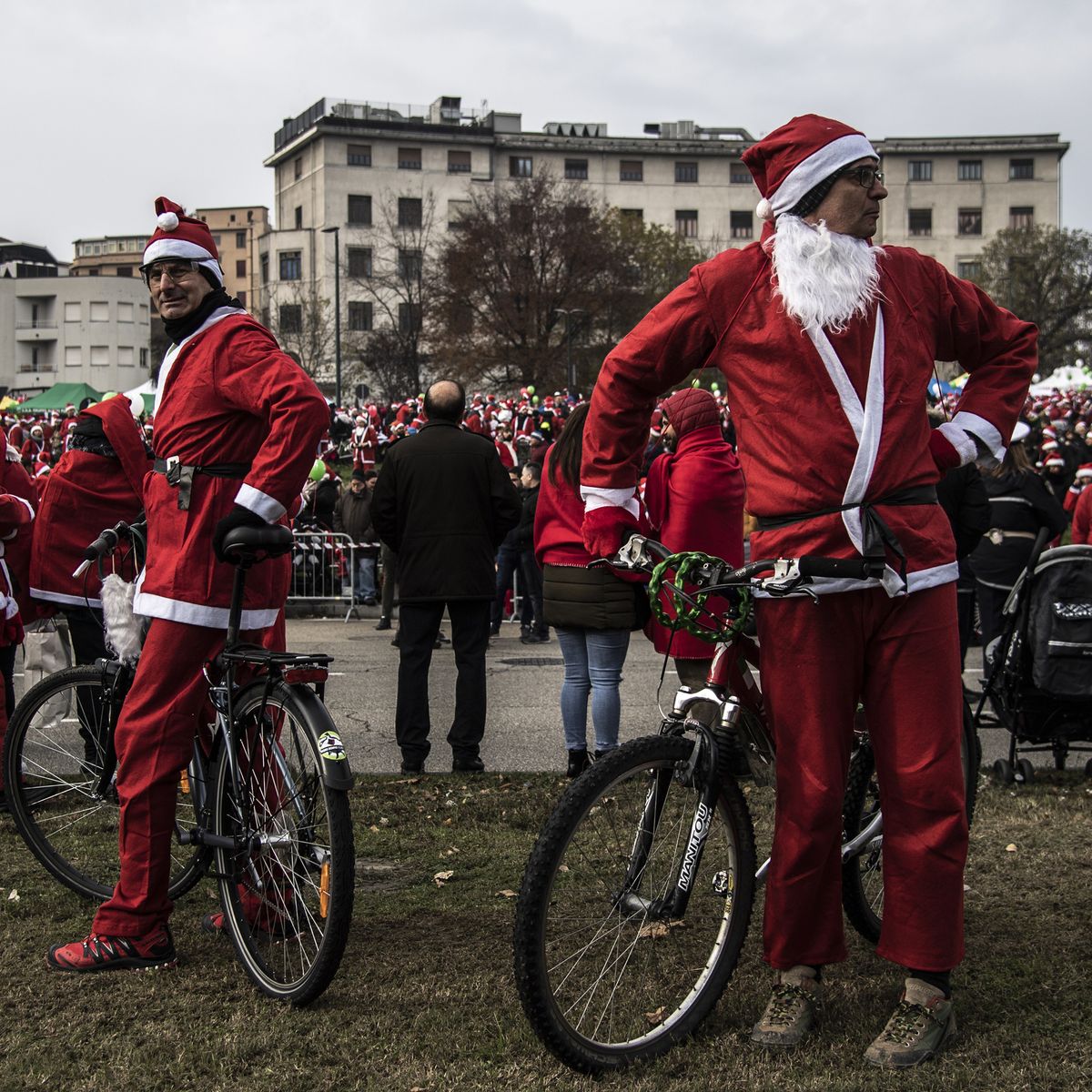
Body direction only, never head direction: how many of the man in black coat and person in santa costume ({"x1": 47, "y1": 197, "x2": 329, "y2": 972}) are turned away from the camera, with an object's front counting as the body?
1

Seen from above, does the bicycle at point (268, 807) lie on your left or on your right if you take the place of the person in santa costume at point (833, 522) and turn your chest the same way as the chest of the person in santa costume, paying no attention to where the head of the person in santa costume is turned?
on your right

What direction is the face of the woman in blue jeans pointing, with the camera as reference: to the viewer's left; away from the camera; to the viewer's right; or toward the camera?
away from the camera

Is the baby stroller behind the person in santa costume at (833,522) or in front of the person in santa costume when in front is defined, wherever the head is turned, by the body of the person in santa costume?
behind

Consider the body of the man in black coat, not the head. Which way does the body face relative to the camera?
away from the camera

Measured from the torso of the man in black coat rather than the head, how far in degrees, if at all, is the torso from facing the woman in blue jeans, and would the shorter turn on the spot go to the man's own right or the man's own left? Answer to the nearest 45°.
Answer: approximately 135° to the man's own right

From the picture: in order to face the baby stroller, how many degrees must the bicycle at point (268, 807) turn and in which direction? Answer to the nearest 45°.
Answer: approximately 90° to its right

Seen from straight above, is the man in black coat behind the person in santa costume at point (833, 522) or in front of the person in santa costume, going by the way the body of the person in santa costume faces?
behind

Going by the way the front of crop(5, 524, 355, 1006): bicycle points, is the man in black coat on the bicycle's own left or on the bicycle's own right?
on the bicycle's own right

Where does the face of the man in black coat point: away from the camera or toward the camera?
away from the camera

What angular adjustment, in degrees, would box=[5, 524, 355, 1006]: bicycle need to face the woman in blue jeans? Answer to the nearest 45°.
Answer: approximately 90° to its right

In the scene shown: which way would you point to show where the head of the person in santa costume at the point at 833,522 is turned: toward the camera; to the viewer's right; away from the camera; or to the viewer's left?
to the viewer's right
